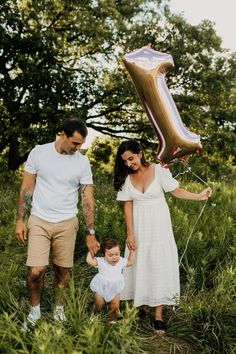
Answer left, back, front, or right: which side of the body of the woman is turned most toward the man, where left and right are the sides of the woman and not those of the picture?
right

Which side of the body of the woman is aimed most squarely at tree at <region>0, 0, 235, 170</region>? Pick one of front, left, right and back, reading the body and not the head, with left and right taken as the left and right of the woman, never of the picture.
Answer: back

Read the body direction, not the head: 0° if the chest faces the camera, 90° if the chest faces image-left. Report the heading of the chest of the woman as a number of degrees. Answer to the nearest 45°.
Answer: approximately 0°

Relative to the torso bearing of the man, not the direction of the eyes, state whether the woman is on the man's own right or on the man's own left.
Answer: on the man's own left

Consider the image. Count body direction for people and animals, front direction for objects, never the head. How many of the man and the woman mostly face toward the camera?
2

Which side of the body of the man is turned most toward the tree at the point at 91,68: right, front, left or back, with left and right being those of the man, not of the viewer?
back
